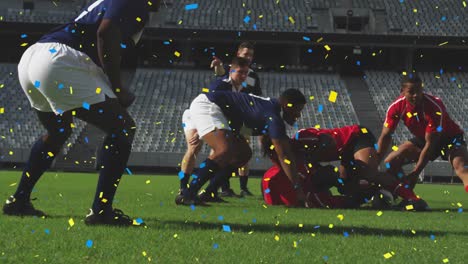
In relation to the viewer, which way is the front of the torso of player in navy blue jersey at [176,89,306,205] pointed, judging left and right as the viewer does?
facing to the right of the viewer

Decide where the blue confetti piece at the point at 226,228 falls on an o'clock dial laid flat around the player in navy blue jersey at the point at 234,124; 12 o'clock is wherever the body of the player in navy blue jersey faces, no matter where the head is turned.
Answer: The blue confetti piece is roughly at 3 o'clock from the player in navy blue jersey.

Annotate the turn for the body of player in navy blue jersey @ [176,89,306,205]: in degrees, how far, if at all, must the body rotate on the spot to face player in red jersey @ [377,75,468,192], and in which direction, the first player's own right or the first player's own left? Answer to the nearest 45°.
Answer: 0° — they already face them

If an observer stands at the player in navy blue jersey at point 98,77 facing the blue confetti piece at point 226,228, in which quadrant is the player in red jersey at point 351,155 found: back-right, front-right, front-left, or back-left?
front-left

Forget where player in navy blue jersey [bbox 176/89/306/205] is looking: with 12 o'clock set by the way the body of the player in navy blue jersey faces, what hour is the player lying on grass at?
The player lying on grass is roughly at 12 o'clock from the player in navy blue jersey.

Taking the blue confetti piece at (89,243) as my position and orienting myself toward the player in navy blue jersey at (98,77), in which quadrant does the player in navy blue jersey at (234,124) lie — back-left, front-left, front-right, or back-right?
front-right

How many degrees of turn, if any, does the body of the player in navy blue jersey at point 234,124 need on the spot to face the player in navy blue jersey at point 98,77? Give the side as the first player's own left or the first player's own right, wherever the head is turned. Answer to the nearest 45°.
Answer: approximately 135° to the first player's own right

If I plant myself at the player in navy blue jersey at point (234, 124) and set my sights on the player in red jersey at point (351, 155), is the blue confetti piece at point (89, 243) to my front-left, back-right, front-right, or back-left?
back-right

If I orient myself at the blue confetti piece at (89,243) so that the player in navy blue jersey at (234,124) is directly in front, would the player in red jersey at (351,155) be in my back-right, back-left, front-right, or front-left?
front-right

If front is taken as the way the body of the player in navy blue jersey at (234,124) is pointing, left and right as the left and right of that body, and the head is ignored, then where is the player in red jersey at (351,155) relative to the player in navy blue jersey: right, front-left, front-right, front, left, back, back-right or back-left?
front
